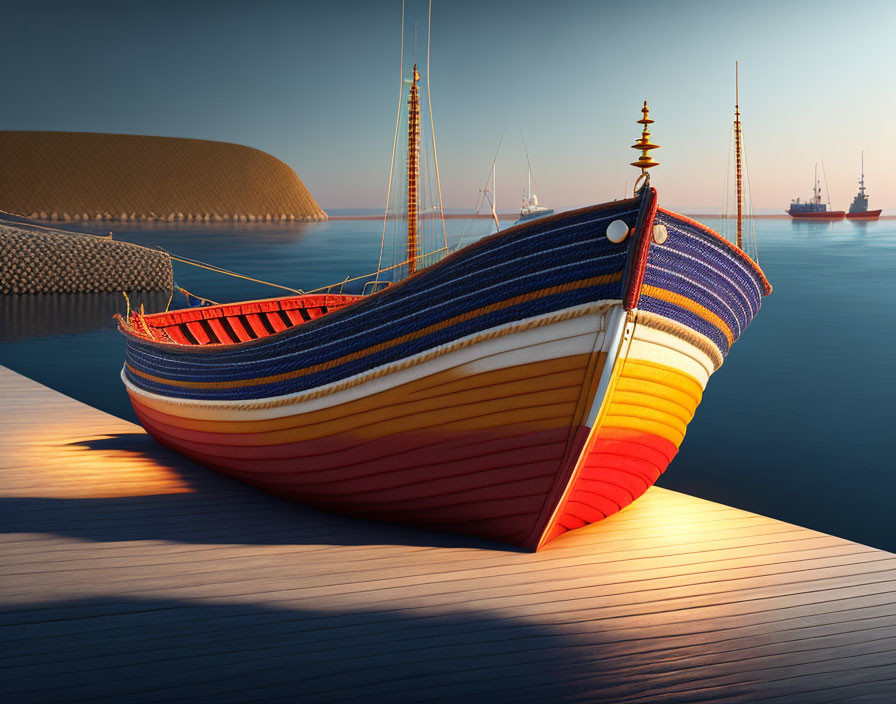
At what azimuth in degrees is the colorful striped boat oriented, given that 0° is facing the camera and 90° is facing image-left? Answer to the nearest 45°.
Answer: approximately 315°

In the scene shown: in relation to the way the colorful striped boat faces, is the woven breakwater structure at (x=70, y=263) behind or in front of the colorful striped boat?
behind

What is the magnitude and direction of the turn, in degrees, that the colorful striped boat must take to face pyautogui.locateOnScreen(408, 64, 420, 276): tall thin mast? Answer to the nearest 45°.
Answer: approximately 135° to its left
